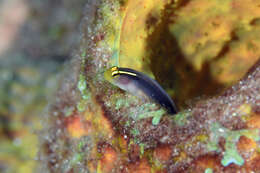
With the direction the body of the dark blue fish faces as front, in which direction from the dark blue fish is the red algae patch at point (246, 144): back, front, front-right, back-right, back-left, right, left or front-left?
back-left

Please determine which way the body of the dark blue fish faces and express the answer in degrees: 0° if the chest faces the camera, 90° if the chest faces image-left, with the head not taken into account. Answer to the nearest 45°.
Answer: approximately 90°

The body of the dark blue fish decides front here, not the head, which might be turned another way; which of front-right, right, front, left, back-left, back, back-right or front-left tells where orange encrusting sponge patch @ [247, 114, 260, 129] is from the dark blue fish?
back-left
